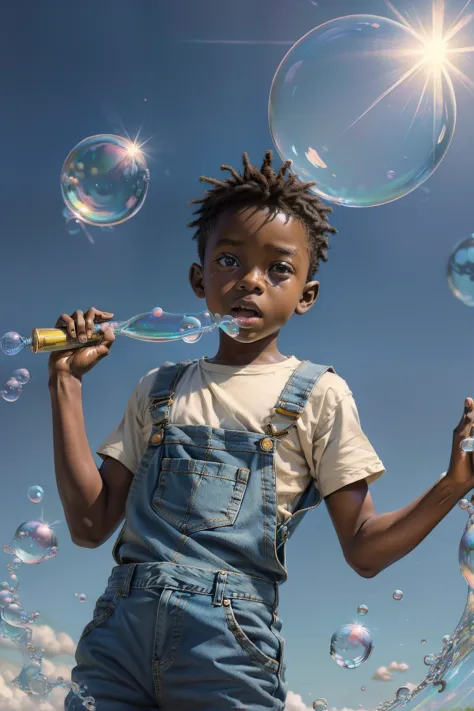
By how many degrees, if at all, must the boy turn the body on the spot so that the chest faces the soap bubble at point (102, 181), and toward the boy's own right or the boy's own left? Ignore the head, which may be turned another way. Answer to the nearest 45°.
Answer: approximately 135° to the boy's own right

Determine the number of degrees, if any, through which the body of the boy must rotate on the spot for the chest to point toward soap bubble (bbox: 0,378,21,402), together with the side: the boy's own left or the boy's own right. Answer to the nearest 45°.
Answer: approximately 135° to the boy's own right

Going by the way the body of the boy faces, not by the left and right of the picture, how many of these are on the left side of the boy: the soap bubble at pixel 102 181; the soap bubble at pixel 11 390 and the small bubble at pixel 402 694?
1

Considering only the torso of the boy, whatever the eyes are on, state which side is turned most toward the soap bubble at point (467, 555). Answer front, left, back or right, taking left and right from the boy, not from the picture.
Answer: left

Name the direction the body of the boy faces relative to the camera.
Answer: toward the camera

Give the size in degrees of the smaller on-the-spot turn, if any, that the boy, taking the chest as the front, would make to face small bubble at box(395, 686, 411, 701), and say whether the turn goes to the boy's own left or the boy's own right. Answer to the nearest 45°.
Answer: approximately 90° to the boy's own left
